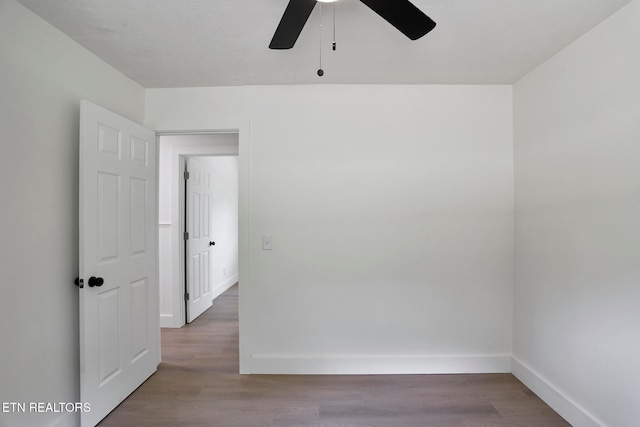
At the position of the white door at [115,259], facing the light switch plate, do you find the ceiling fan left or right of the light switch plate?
right

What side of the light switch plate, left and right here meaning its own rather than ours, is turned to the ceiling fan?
front

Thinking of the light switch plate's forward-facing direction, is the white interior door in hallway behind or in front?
behind

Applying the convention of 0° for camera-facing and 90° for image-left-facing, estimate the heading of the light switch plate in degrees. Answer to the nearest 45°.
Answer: approximately 0°

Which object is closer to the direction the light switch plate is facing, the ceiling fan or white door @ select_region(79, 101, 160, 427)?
the ceiling fan

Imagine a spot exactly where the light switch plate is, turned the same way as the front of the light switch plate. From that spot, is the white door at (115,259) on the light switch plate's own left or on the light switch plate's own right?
on the light switch plate's own right

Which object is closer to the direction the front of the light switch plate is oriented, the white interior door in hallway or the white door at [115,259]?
the white door
